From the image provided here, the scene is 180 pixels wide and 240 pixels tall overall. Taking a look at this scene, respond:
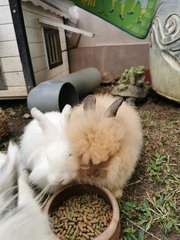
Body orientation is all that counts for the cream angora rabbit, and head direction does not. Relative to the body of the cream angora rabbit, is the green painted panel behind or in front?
behind

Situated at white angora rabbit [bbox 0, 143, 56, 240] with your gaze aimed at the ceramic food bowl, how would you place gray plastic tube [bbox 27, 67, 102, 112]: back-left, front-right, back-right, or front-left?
front-left

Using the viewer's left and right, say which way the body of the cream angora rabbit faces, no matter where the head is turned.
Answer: facing the viewer

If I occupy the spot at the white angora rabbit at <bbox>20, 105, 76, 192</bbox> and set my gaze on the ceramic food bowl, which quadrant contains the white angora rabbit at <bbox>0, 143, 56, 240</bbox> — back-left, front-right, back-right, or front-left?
front-right

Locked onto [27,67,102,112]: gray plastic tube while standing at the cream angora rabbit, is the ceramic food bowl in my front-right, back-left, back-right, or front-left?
back-left

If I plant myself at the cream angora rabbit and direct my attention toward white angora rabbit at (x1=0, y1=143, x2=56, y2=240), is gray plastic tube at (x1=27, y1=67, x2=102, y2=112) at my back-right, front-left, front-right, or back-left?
back-right

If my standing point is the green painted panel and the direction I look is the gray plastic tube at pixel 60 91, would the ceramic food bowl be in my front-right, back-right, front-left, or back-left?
front-left

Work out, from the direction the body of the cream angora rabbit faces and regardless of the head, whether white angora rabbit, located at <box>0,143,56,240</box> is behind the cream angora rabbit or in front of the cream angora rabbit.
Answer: in front

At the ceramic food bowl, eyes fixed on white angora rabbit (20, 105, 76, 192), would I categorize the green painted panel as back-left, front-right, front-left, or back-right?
front-right
